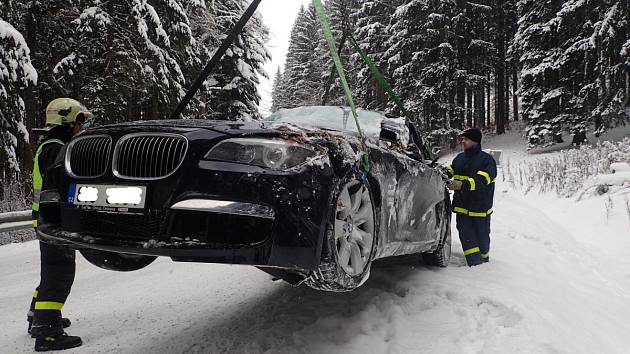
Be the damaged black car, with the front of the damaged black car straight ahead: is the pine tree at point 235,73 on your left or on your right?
on your right

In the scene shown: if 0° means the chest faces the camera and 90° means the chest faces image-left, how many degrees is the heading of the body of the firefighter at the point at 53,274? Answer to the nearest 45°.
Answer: approximately 270°

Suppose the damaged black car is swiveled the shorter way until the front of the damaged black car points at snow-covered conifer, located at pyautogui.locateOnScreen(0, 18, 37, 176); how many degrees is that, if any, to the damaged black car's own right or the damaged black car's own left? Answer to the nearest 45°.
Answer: approximately 90° to the damaged black car's own right

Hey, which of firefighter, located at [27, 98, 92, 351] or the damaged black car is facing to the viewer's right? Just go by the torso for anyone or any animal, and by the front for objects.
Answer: the firefighter

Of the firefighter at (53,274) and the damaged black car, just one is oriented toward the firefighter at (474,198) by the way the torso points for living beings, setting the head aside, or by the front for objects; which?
the firefighter at (53,274)

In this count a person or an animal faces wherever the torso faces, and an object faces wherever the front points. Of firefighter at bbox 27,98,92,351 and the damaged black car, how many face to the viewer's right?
1

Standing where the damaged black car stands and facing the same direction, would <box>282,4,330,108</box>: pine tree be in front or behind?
behind

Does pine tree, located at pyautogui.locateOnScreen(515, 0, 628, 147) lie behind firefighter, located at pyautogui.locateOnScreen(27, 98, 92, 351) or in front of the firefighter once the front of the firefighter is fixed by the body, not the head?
in front

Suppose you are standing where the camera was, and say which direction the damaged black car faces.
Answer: facing the viewer and to the left of the viewer

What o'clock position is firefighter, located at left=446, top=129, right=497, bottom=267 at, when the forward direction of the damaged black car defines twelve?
The firefighter is roughly at 6 o'clock from the damaged black car.

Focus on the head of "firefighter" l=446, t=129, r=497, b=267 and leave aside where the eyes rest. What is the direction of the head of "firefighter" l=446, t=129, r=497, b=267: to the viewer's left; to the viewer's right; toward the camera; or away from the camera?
to the viewer's left

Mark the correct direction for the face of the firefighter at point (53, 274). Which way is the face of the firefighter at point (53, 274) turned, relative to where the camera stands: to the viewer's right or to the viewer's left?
to the viewer's right

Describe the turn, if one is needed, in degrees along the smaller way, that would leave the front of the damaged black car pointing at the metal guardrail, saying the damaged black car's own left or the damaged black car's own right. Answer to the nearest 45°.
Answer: approximately 90° to the damaged black car's own right
